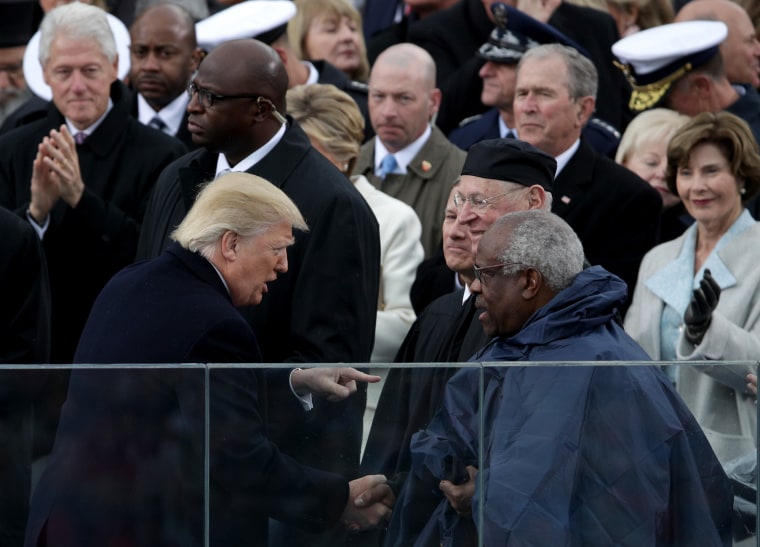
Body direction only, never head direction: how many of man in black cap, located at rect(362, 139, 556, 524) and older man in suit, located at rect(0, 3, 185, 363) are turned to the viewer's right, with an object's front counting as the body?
0

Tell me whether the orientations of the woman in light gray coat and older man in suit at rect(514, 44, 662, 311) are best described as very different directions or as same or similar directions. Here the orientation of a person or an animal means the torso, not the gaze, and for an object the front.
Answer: same or similar directions

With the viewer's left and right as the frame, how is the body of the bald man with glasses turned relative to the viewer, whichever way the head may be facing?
facing the viewer and to the left of the viewer

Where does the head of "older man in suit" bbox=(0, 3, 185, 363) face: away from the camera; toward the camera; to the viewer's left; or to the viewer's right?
toward the camera

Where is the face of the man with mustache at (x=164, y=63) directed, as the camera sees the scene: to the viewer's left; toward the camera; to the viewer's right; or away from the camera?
toward the camera

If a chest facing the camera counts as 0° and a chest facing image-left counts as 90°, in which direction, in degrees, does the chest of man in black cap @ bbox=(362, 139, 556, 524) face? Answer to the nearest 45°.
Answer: approximately 45°

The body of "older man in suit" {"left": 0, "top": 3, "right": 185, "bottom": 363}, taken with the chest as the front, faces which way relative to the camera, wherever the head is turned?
toward the camera

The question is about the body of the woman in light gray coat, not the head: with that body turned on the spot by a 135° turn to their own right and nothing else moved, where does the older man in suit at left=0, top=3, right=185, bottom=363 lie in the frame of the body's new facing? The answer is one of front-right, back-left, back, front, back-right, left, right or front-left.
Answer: left

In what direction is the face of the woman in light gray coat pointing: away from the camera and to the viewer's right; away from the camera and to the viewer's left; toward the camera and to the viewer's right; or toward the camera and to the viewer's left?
toward the camera and to the viewer's left

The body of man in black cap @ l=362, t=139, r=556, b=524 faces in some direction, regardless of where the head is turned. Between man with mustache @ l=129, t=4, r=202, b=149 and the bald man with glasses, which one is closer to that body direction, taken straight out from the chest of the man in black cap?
the bald man with glasses

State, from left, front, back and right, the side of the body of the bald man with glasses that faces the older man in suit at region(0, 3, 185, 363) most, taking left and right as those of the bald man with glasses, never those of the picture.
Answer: right

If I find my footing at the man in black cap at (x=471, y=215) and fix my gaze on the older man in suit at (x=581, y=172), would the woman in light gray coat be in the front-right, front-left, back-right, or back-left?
front-right
